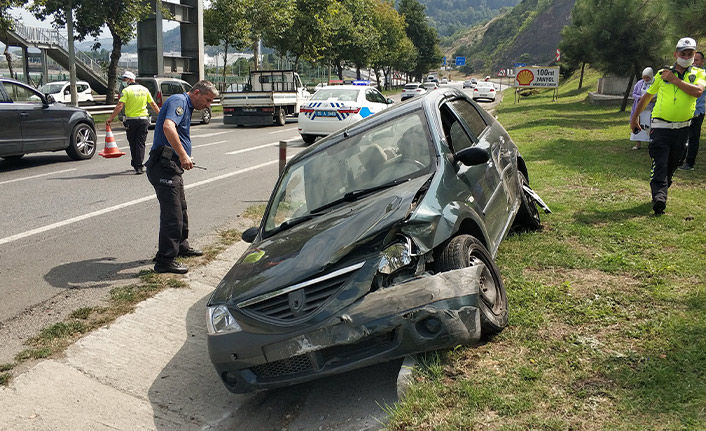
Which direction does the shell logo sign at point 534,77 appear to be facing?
toward the camera

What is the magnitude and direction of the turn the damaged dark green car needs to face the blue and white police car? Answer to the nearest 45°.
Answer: approximately 135° to its right

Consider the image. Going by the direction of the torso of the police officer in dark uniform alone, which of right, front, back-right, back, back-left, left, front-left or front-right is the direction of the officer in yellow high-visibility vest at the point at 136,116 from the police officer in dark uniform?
left

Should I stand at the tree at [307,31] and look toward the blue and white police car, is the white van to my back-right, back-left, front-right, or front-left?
front-right

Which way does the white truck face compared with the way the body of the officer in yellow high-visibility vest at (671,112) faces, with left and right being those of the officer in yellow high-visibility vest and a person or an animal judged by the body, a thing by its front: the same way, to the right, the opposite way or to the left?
the opposite way

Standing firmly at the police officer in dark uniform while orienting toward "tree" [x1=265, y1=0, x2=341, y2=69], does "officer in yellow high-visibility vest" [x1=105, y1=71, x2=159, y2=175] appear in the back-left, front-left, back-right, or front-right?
front-left

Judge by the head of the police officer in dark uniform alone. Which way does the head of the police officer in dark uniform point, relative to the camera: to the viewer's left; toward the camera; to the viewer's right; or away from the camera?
to the viewer's right

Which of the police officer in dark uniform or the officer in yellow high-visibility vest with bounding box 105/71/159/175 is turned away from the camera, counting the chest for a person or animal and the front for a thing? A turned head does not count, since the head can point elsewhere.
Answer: the officer in yellow high-visibility vest

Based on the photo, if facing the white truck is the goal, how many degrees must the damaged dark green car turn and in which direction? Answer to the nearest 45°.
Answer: approximately 135° to its right

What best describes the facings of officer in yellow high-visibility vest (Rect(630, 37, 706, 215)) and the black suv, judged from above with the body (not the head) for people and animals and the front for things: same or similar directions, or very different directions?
very different directions

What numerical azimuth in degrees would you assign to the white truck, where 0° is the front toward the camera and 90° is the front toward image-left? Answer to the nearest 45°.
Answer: approximately 225°

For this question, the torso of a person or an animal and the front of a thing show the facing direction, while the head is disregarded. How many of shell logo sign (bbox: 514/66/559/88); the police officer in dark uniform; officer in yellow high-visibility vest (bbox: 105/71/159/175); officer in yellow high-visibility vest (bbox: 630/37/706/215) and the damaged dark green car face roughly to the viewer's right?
1

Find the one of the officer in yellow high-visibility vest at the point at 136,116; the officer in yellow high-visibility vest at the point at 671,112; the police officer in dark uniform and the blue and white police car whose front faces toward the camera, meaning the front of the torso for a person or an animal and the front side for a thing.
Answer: the officer in yellow high-visibility vest at the point at 671,112

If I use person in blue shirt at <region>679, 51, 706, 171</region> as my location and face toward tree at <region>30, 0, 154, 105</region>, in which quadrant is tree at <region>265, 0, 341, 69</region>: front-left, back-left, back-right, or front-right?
front-right

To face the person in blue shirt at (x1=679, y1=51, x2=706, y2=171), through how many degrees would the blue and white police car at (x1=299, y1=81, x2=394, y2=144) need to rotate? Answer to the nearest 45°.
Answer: approximately 90° to its right

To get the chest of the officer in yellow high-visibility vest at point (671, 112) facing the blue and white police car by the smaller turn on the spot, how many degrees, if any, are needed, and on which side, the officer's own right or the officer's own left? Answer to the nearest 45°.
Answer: approximately 135° to the officer's own right

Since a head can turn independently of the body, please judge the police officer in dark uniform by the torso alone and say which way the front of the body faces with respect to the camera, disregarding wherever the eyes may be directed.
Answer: to the viewer's right

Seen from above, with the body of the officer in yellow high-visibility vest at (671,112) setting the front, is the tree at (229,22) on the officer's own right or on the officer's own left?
on the officer's own right
